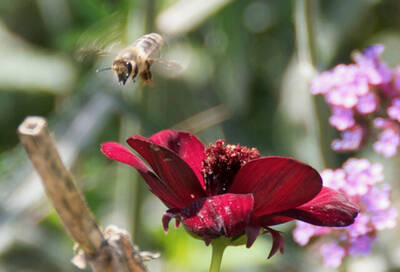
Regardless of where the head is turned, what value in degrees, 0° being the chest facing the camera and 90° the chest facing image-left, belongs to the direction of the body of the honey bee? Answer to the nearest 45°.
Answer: approximately 45°
